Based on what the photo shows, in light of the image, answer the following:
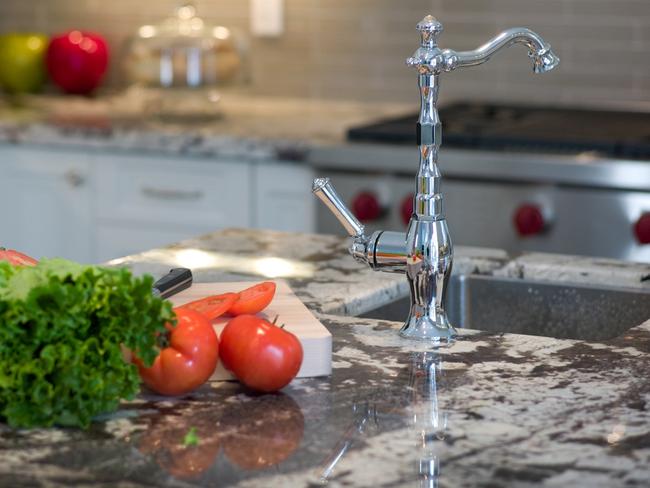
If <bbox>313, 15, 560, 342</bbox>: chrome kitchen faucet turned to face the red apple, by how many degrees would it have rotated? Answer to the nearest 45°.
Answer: approximately 135° to its left

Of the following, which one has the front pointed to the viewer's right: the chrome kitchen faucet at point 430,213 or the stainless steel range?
the chrome kitchen faucet

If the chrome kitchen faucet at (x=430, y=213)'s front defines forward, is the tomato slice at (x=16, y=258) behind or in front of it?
behind

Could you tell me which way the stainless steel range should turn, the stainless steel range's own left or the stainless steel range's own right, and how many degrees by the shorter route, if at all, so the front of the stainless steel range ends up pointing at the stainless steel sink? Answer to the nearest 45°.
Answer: approximately 45° to the stainless steel range's own left

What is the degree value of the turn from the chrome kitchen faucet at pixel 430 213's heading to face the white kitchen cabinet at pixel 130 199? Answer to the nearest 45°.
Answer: approximately 135° to its left

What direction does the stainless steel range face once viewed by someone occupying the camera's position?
facing the viewer and to the left of the viewer

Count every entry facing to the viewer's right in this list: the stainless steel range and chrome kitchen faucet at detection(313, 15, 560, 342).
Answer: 1

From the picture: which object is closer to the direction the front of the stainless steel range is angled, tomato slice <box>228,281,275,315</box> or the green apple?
the tomato slice

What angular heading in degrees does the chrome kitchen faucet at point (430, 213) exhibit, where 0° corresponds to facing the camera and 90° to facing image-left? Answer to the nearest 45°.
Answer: approximately 270°

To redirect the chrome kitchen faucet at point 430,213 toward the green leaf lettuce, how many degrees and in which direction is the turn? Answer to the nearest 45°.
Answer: approximately 135° to its right

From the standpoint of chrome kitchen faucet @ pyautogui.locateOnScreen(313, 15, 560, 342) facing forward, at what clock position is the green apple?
The green apple is roughly at 8 o'clock from the chrome kitchen faucet.

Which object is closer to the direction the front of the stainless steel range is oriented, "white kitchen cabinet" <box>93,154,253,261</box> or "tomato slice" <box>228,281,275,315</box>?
the tomato slice
